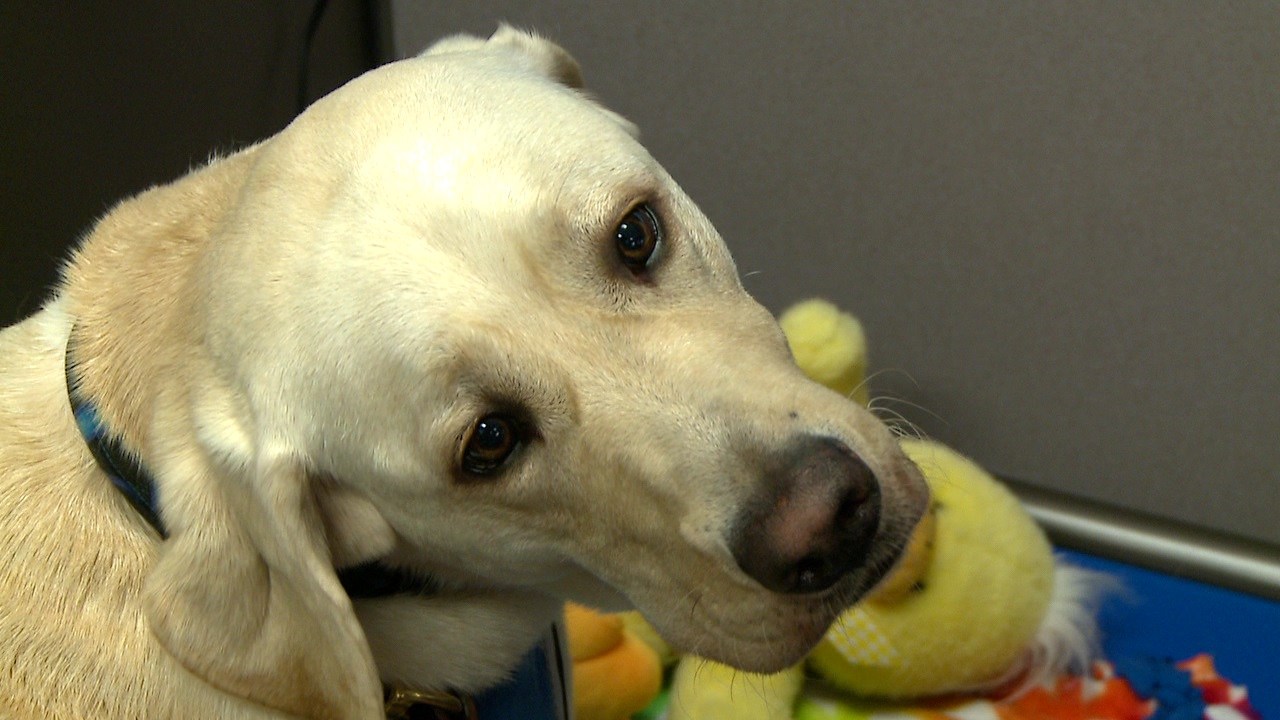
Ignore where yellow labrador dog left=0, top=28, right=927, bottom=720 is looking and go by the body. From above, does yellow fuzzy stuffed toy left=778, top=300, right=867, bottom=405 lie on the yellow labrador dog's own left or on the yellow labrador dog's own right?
on the yellow labrador dog's own left

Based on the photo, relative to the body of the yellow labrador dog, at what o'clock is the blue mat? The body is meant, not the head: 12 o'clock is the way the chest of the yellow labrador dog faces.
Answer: The blue mat is roughly at 10 o'clock from the yellow labrador dog.
